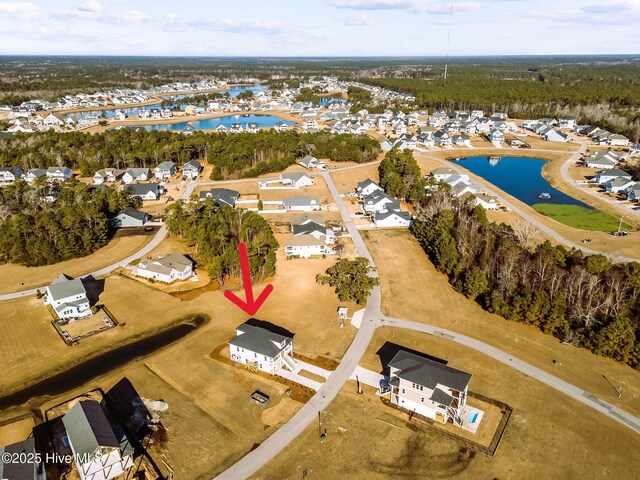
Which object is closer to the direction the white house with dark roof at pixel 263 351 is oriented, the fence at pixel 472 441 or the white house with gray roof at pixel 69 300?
the fence

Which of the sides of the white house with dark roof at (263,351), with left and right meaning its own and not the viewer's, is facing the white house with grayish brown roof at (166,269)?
back

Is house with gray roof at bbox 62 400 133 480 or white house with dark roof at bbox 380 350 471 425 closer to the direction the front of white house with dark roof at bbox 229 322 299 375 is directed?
the white house with dark roof

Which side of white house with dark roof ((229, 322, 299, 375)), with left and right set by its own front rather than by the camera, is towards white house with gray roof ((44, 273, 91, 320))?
back

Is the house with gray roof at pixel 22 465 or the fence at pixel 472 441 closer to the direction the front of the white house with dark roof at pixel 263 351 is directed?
the fence

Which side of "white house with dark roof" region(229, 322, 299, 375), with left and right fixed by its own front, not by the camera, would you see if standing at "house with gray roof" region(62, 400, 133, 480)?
right

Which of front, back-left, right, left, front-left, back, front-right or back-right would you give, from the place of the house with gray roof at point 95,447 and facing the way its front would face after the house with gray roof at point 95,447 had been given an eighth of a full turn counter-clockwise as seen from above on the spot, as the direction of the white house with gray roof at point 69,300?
left

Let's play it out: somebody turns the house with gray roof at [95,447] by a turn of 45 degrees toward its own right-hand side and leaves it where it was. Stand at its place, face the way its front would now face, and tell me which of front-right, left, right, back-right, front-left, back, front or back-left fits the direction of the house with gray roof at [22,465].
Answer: right

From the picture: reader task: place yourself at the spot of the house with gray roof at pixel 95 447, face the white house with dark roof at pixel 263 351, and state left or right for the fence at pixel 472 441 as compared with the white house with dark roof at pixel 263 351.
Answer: right

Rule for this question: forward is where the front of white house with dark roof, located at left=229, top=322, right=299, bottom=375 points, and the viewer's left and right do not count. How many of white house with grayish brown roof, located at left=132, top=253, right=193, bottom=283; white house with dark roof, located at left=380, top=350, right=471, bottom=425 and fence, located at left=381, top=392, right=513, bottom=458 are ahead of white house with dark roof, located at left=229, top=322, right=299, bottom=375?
2

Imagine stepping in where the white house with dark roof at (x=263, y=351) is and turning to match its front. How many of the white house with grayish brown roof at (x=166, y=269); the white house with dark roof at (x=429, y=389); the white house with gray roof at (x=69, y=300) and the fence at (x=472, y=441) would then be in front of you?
2

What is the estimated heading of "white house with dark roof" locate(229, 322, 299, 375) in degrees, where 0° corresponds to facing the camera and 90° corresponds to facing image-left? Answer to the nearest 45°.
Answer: approximately 315°

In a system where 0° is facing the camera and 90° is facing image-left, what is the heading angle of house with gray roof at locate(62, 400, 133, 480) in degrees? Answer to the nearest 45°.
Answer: approximately 315°
